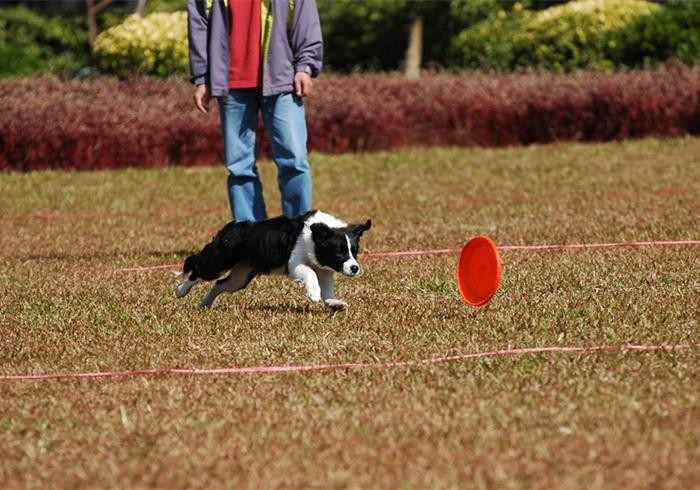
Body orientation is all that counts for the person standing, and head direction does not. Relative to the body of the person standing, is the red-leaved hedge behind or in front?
behind

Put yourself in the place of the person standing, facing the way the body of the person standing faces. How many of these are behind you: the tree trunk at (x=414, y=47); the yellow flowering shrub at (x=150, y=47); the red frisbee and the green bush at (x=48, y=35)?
3

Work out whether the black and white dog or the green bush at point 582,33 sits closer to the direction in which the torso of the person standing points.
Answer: the black and white dog

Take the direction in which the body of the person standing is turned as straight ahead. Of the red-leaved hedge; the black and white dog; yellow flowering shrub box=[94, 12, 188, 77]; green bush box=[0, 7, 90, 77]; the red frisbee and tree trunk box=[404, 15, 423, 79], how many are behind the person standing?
4

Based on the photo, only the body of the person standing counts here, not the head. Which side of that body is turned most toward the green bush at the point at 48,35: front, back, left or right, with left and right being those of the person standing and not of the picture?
back

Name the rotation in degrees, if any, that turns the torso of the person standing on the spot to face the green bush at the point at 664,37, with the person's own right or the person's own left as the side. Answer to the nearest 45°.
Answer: approximately 135° to the person's own left

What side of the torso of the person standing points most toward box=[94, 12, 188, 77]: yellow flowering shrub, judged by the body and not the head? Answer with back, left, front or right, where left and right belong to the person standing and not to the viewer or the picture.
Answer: back

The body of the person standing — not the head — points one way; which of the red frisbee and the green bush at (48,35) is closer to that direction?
the red frisbee

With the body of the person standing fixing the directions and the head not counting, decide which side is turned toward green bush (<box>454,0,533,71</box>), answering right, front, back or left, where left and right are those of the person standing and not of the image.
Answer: back

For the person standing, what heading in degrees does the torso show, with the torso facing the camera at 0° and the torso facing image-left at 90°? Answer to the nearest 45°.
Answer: approximately 0°

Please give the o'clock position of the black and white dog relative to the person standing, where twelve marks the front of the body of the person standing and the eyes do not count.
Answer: The black and white dog is roughly at 12 o'clock from the person standing.

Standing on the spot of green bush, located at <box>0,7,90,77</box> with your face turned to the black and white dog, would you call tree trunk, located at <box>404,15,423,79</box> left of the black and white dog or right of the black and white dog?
left

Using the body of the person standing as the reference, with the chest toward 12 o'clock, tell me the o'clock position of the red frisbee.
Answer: The red frisbee is roughly at 11 o'clock from the person standing.

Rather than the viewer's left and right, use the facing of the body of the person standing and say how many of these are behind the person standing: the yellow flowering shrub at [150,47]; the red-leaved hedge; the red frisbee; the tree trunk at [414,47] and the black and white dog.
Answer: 3
